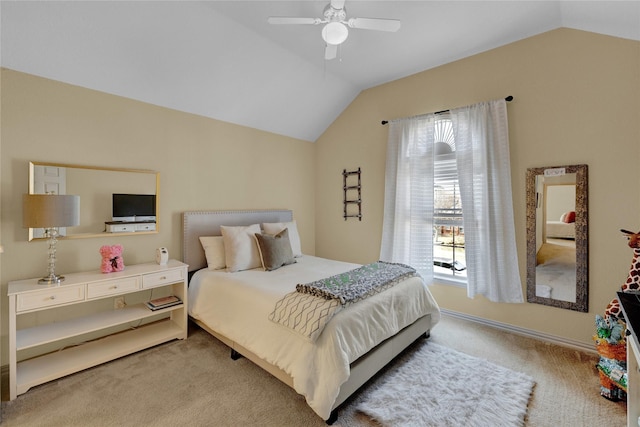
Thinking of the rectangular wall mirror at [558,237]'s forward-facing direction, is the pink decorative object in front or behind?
in front

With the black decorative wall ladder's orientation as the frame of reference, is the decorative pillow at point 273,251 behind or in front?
in front

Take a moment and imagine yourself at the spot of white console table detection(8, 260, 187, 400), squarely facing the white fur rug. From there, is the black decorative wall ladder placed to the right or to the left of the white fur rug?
left

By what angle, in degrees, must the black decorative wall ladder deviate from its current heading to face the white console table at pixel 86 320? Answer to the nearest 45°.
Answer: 0° — it already faces it

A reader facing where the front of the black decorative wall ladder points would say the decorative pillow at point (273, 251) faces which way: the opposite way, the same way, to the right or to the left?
to the left

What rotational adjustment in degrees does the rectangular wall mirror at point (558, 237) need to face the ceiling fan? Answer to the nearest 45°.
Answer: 0° — it already faces it

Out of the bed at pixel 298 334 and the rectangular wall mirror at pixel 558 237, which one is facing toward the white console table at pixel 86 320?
the rectangular wall mirror

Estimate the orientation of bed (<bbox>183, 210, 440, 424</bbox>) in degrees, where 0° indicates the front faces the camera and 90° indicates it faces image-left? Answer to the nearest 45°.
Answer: approximately 315°

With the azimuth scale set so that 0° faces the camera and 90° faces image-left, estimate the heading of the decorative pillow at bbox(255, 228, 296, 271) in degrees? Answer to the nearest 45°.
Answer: approximately 315°

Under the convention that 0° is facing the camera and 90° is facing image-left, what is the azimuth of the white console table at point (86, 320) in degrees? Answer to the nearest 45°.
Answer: approximately 315°

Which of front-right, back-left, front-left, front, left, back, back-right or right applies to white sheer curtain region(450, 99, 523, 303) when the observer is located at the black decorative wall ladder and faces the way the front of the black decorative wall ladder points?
left

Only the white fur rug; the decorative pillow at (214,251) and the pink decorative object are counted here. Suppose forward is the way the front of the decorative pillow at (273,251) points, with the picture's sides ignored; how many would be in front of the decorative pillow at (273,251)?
1

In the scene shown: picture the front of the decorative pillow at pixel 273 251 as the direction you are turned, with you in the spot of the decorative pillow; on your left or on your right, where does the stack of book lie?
on your right

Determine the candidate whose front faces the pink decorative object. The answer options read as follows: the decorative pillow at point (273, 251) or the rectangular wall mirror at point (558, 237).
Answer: the rectangular wall mirror
